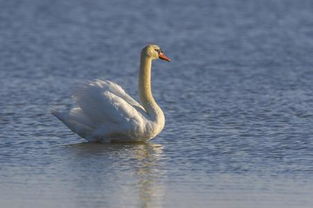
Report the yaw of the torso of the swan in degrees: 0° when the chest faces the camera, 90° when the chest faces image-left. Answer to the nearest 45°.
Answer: approximately 270°
